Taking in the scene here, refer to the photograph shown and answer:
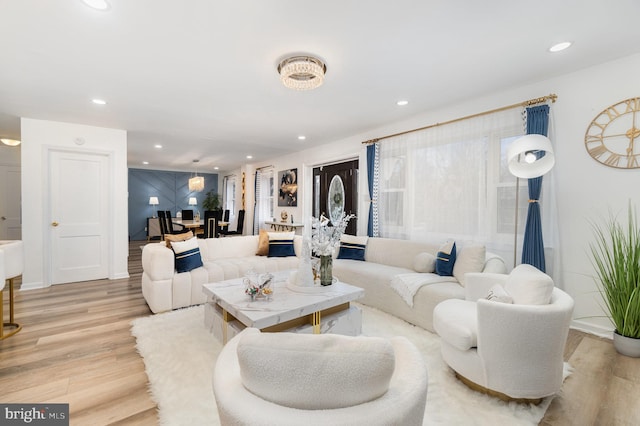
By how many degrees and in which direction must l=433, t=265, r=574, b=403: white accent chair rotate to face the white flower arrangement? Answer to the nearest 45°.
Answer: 0° — it already faces it

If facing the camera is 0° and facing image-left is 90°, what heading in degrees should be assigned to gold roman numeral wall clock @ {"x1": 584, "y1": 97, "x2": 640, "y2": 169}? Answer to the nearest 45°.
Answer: approximately 45°

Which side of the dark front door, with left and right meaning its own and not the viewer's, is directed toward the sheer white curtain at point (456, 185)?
left

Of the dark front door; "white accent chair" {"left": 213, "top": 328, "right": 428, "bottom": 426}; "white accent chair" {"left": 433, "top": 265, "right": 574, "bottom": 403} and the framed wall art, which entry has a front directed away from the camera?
"white accent chair" {"left": 213, "top": 328, "right": 428, "bottom": 426}

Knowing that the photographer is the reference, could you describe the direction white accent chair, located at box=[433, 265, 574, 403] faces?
facing to the left of the viewer

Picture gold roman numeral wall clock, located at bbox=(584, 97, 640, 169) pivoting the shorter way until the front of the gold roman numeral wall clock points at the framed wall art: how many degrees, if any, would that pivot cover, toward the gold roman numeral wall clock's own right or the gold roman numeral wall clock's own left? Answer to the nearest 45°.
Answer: approximately 45° to the gold roman numeral wall clock's own right

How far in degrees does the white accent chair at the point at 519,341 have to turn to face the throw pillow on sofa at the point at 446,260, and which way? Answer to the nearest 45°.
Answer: approximately 45° to its right

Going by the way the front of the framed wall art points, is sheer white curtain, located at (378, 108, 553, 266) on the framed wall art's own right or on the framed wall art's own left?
on the framed wall art's own left

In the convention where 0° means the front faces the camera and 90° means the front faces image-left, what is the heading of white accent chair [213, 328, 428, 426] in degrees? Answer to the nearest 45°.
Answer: approximately 180°

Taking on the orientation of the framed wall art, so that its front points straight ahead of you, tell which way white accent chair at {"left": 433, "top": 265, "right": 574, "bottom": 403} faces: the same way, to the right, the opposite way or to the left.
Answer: to the right
